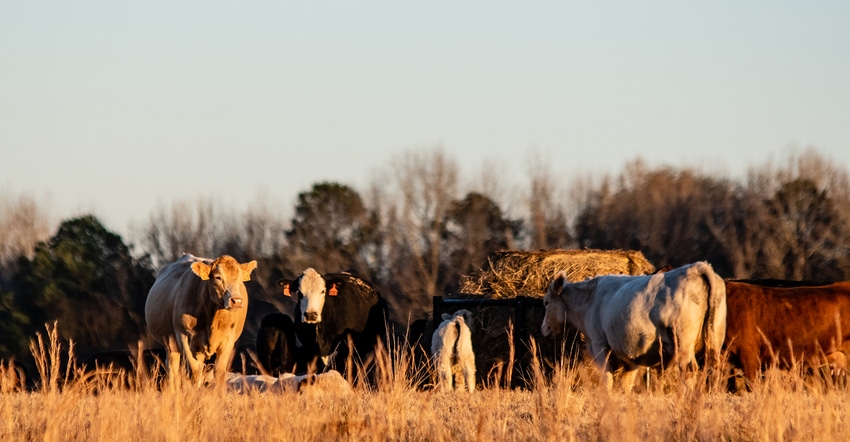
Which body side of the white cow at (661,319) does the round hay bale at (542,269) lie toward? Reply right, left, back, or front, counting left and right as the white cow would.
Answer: front

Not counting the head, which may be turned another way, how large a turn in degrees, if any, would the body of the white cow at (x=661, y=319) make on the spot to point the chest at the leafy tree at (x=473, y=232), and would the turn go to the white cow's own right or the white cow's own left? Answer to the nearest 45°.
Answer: approximately 45° to the white cow's own right

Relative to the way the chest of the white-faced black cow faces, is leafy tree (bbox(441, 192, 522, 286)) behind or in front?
behind

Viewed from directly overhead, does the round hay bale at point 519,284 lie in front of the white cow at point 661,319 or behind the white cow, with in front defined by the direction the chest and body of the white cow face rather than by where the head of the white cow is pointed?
in front

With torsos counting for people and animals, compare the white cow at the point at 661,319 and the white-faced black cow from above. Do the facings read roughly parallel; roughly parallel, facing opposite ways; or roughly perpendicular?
roughly perpendicular

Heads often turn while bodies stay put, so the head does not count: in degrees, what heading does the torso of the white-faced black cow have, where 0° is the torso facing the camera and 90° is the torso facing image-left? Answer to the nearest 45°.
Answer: approximately 45°

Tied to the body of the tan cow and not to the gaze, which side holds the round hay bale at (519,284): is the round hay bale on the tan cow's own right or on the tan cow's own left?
on the tan cow's own left

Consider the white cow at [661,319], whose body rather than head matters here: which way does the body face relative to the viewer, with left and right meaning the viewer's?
facing away from the viewer and to the left of the viewer
